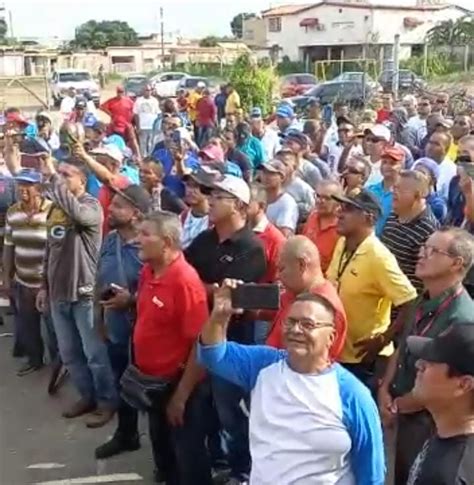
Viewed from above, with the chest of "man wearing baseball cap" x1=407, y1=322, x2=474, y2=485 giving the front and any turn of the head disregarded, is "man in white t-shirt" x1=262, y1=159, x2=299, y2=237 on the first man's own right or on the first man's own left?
on the first man's own right

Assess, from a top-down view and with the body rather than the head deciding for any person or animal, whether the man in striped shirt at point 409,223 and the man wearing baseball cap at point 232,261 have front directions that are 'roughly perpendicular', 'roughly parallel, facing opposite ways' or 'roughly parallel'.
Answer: roughly parallel

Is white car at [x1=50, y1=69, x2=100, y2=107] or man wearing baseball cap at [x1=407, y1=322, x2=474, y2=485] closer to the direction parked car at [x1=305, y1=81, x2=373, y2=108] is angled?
the white car

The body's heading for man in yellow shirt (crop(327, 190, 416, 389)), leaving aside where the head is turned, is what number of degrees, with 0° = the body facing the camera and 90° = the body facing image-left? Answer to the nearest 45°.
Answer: approximately 45°

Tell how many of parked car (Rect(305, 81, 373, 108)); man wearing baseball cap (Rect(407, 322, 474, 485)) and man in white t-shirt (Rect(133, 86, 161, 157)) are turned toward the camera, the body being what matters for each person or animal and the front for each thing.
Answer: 1

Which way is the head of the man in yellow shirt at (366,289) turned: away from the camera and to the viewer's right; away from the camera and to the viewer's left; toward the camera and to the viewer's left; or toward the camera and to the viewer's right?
toward the camera and to the viewer's left

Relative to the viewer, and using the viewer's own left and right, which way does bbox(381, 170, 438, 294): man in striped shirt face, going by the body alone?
facing the viewer and to the left of the viewer

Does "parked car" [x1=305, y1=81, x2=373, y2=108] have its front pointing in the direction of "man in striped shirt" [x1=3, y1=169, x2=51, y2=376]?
no

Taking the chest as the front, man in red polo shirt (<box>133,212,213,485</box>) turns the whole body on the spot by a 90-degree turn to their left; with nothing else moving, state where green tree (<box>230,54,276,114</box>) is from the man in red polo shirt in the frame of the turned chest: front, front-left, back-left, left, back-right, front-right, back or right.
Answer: back-left

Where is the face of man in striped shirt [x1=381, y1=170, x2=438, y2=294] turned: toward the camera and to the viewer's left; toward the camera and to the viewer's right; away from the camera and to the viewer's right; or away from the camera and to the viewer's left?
toward the camera and to the viewer's left

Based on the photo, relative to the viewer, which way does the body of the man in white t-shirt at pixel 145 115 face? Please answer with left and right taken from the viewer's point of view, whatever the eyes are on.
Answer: facing the viewer

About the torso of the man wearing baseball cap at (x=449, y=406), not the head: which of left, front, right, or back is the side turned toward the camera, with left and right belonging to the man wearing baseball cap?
left

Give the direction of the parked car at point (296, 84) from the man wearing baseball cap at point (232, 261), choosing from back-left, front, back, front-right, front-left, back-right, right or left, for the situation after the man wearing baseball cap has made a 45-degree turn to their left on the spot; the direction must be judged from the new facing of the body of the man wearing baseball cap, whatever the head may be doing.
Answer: back

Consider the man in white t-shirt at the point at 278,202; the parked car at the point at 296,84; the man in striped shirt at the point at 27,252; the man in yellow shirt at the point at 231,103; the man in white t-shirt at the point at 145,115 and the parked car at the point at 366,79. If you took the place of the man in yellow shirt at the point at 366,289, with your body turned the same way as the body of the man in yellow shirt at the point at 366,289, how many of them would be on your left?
0

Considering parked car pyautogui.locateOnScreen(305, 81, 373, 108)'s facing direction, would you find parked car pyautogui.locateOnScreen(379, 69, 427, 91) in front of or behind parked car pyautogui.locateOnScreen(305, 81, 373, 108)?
behind

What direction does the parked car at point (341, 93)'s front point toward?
to the viewer's left

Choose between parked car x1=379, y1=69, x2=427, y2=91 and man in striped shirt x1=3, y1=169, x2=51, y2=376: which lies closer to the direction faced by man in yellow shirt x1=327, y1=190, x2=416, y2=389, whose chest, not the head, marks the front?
the man in striped shirt

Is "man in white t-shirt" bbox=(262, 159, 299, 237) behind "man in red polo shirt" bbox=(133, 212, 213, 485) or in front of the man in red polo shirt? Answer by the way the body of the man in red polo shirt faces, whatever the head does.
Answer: behind
